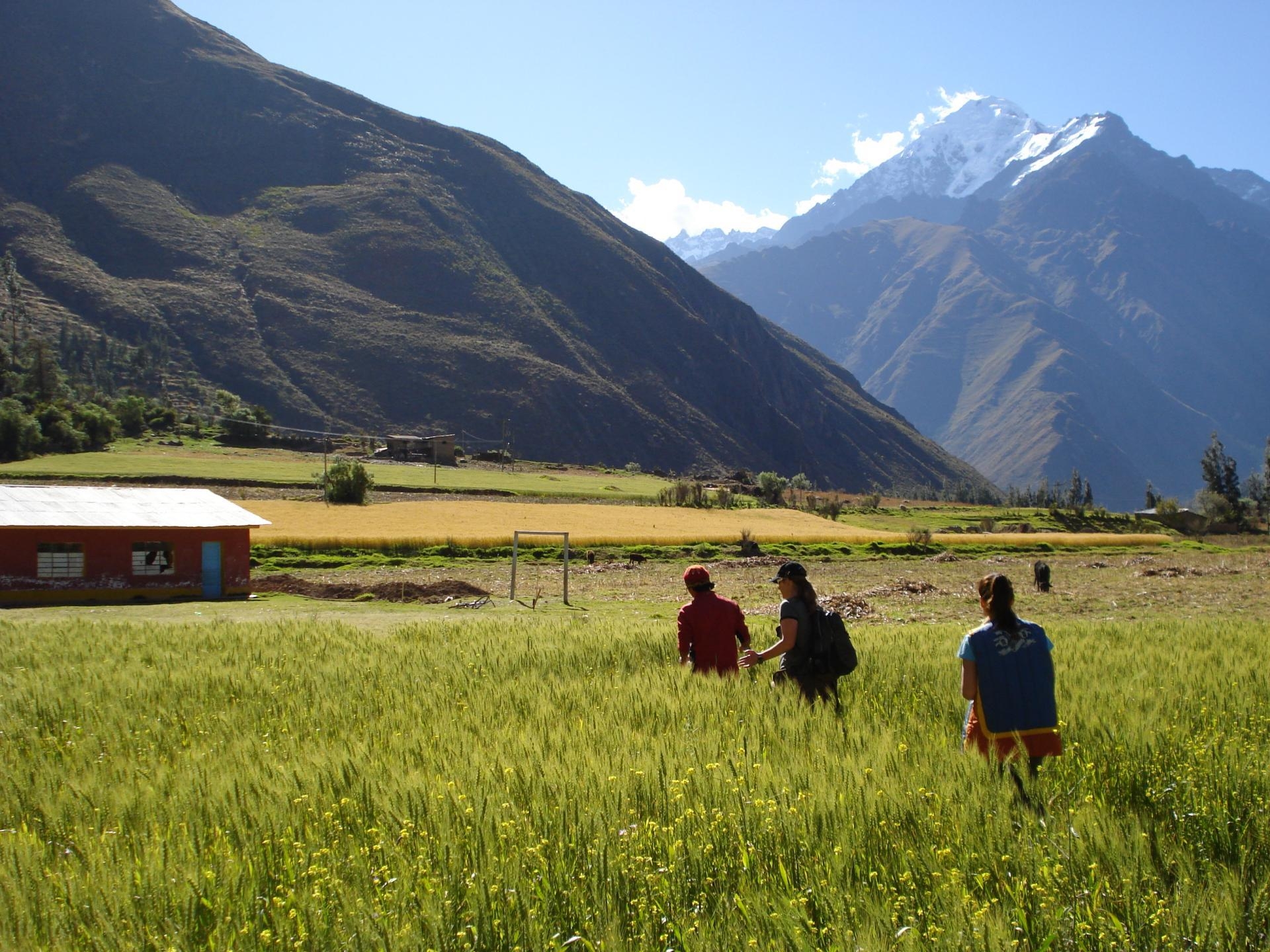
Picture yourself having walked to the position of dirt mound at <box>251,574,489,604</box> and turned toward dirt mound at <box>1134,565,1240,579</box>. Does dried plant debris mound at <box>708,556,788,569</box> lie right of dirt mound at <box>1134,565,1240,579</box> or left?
left

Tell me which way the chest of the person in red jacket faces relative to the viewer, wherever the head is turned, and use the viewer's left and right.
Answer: facing away from the viewer

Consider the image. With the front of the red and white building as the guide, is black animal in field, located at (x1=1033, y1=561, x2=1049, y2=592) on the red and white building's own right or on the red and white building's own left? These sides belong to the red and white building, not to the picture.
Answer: on the red and white building's own left

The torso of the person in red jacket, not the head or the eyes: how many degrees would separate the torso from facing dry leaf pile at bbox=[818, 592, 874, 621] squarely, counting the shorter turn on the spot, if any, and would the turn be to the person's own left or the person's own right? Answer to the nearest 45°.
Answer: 0° — they already face it

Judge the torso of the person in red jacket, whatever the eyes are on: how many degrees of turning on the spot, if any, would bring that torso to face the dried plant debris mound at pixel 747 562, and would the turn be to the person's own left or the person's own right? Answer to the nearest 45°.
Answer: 0° — they already face it

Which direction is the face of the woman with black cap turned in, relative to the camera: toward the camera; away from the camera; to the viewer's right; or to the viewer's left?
to the viewer's left

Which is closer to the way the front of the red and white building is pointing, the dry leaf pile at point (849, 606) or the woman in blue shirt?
the woman in blue shirt
